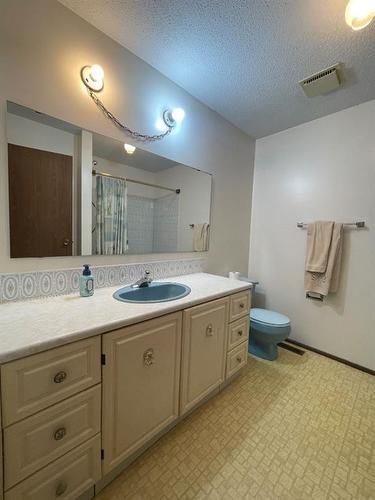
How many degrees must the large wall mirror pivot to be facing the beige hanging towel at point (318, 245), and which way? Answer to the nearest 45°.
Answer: approximately 45° to its left

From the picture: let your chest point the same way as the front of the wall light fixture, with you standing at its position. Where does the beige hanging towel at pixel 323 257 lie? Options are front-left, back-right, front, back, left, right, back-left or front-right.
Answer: front-left

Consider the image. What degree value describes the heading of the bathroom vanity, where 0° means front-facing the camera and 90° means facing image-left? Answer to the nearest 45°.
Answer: approximately 315°

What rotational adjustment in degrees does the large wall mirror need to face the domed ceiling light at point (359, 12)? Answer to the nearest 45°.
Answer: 0° — it already faces it

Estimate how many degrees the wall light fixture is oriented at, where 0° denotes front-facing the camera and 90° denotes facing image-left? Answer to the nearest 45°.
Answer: approximately 315°
